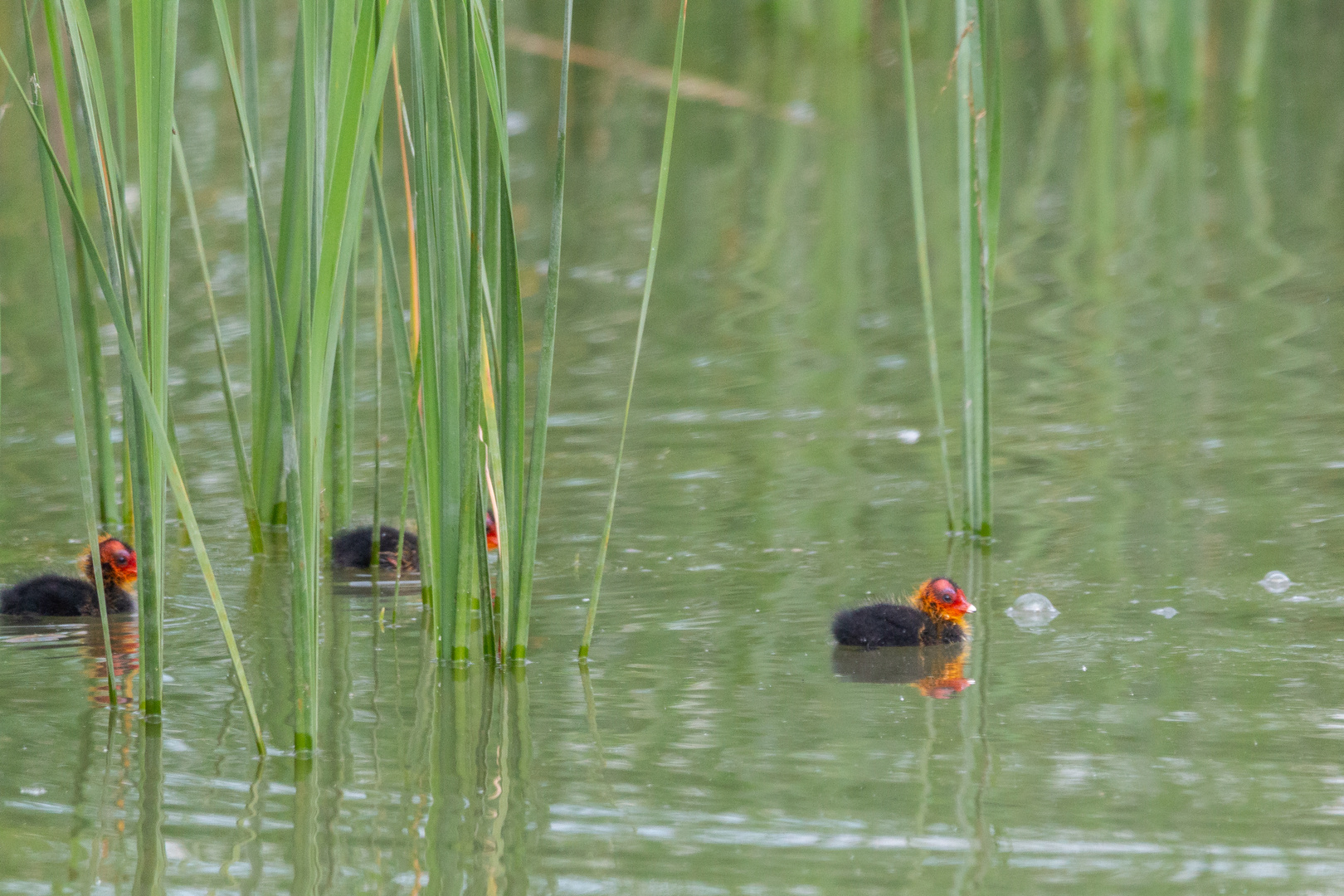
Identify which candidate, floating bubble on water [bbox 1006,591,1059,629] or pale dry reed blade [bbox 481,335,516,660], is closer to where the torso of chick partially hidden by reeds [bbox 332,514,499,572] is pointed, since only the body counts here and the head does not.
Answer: the floating bubble on water

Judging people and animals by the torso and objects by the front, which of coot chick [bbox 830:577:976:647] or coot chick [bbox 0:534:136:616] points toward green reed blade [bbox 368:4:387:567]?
coot chick [bbox 0:534:136:616]

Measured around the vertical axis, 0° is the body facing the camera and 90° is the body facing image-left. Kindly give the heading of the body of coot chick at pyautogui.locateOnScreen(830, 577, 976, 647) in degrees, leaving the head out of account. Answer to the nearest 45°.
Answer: approximately 270°

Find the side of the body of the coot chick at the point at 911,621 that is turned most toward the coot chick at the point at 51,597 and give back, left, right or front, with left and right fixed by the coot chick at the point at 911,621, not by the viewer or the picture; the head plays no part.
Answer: back

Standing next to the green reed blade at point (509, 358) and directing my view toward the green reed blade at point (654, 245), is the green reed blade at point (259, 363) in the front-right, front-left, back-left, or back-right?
back-left

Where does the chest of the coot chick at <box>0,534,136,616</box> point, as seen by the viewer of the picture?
to the viewer's right

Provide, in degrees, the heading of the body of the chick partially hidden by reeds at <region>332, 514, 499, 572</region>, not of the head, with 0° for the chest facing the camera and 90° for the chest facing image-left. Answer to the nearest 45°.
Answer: approximately 270°

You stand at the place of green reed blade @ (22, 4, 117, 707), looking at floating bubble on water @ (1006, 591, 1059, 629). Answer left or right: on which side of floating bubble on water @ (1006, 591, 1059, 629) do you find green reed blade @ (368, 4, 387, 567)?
left

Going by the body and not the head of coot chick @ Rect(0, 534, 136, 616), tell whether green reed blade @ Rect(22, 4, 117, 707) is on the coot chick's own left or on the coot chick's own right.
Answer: on the coot chick's own right
